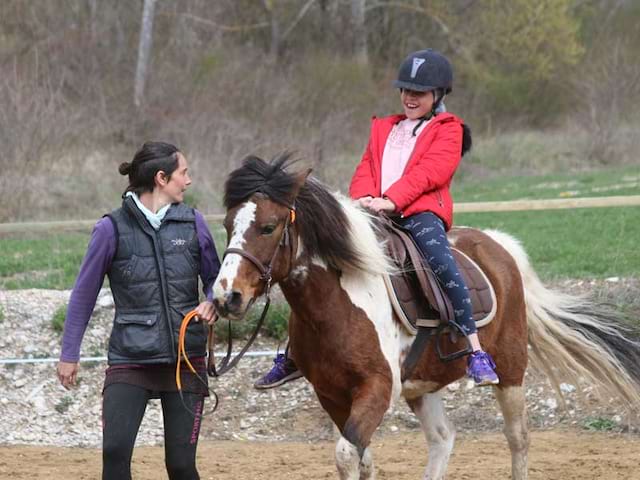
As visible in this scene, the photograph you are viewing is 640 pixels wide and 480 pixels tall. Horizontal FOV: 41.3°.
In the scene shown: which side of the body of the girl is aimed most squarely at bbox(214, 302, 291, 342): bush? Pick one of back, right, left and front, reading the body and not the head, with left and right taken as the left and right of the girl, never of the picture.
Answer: right

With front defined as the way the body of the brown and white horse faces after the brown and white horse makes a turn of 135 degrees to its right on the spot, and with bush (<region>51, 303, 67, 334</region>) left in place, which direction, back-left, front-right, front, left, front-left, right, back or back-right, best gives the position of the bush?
front-left

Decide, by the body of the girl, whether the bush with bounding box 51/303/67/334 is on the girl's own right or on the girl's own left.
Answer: on the girl's own right

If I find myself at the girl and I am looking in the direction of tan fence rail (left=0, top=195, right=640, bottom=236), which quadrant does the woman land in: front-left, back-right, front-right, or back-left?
back-left

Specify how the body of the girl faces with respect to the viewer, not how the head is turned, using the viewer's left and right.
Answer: facing the viewer and to the left of the viewer

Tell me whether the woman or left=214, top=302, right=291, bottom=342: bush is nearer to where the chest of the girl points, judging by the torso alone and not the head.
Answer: the woman

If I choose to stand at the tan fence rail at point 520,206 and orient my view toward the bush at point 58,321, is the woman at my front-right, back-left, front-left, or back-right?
front-left

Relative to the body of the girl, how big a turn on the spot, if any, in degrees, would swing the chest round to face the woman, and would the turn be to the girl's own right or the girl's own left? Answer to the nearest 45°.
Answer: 0° — they already face them

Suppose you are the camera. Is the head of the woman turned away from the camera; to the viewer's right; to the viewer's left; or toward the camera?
to the viewer's right

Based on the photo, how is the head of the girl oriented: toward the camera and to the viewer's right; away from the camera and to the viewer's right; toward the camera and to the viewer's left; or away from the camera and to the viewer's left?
toward the camera and to the viewer's left
